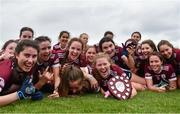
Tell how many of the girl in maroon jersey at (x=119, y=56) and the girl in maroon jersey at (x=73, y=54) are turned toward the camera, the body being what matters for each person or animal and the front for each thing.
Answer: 2

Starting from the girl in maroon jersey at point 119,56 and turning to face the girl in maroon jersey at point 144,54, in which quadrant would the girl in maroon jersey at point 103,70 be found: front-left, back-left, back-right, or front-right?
back-right

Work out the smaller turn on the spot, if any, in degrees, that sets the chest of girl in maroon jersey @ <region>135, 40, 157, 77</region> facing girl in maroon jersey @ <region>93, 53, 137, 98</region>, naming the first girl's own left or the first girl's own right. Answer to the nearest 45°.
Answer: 0° — they already face them

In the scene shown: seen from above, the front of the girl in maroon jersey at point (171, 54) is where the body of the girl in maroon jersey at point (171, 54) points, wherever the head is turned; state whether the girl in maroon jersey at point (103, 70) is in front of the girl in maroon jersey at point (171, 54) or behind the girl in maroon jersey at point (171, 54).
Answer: in front

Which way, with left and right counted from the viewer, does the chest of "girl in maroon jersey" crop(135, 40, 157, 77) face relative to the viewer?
facing the viewer and to the left of the viewer

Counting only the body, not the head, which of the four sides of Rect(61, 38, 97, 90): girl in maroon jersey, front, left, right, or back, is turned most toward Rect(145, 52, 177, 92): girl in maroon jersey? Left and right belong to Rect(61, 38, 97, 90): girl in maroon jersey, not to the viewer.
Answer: left

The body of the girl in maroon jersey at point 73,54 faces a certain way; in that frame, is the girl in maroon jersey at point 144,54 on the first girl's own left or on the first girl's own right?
on the first girl's own left

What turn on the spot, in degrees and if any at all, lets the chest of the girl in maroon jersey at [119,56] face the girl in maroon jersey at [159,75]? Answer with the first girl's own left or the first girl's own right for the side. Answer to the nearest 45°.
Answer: approximately 90° to the first girl's own left
